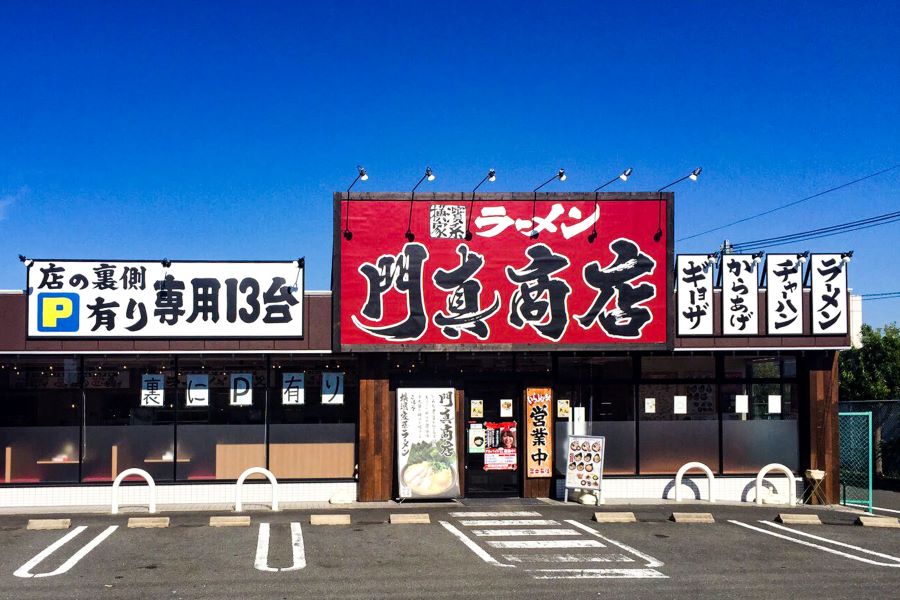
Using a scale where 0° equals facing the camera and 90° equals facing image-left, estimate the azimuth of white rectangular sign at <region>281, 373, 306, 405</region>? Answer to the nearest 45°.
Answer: approximately 0°

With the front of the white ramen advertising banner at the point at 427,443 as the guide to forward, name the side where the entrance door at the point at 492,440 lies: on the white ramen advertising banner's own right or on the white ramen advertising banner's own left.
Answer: on the white ramen advertising banner's own left
